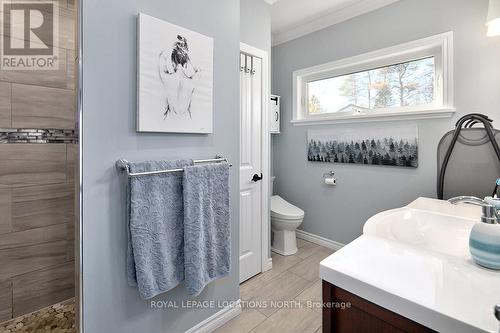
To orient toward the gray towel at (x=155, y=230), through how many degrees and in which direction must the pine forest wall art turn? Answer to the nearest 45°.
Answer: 0° — it already faces it
